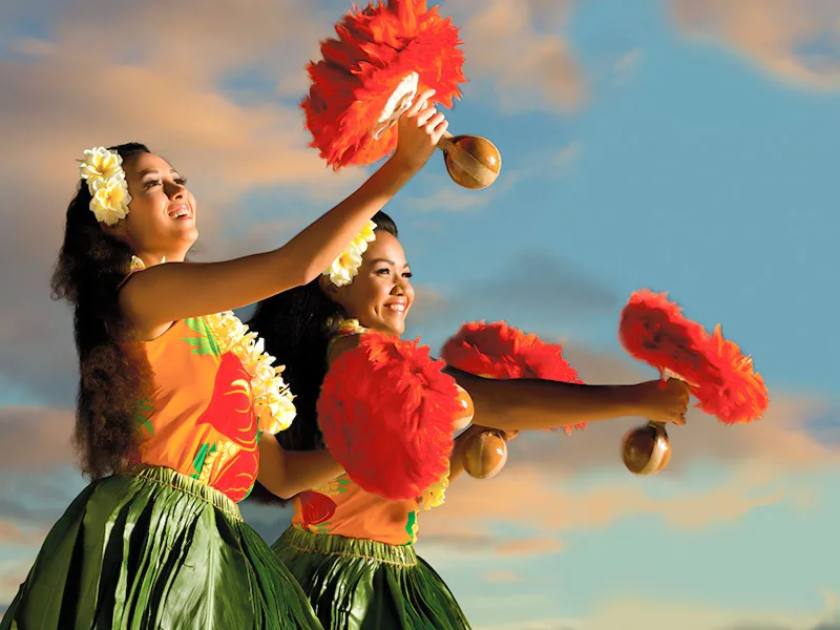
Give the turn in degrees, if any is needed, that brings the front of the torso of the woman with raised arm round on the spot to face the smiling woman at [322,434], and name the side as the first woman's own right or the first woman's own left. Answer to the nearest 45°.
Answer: approximately 45° to the first woman's own left

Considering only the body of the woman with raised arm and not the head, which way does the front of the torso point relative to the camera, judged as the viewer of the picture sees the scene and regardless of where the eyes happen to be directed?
to the viewer's right

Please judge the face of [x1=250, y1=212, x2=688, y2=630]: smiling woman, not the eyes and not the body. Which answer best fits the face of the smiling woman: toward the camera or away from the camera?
toward the camera
